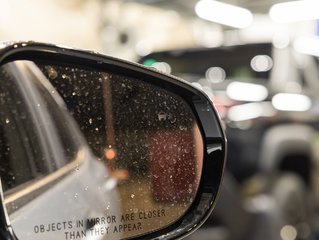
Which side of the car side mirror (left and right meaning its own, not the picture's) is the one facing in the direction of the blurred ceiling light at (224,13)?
back

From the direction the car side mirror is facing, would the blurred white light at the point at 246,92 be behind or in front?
behind

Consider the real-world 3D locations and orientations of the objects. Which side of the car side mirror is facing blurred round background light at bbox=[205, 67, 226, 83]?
back

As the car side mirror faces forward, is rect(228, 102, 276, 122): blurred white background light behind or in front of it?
behind

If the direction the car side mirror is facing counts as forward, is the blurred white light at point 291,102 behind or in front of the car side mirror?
behind

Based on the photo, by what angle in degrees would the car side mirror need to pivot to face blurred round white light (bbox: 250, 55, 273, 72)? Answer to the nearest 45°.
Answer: approximately 180°

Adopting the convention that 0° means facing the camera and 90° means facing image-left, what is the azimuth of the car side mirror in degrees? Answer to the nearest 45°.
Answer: approximately 0°

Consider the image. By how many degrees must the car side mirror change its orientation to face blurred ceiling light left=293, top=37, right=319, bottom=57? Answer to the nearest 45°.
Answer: approximately 180°
